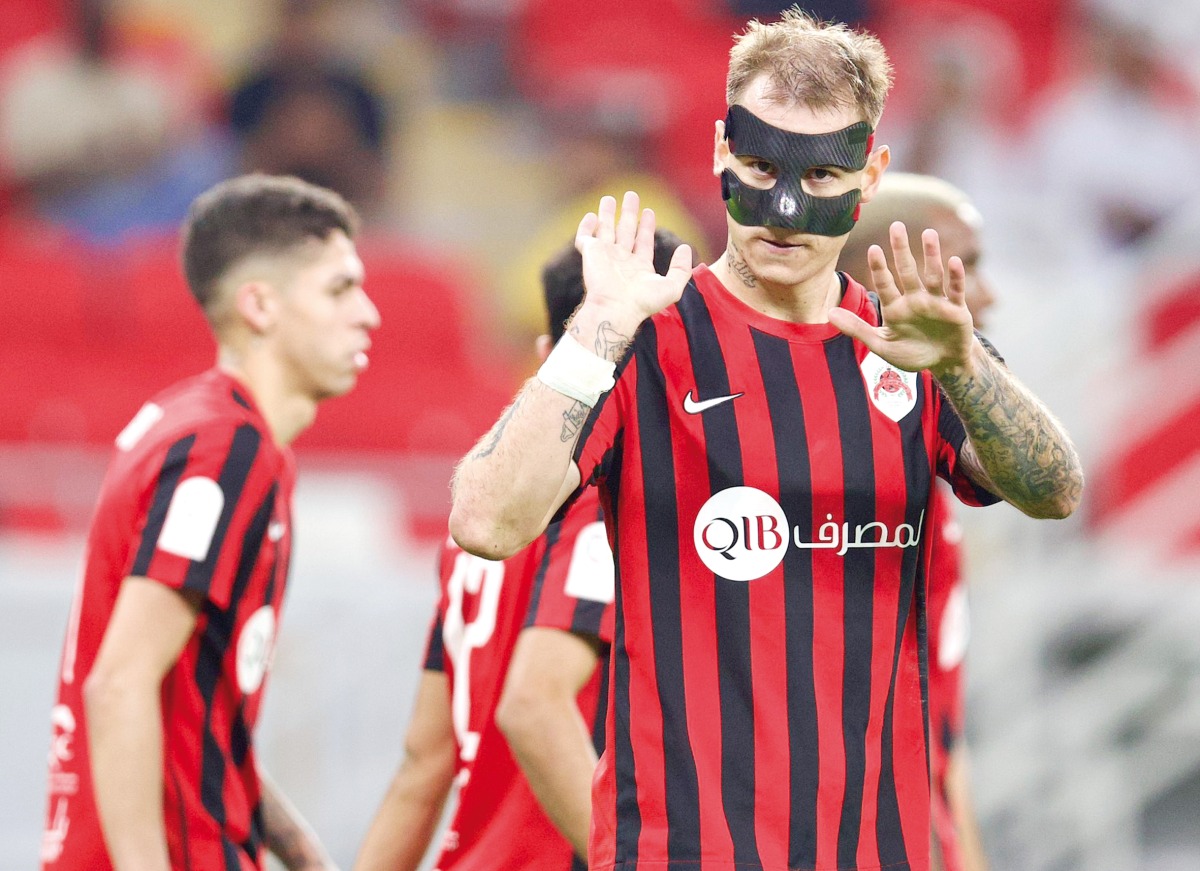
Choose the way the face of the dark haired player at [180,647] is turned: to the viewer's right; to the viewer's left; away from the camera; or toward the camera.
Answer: to the viewer's right

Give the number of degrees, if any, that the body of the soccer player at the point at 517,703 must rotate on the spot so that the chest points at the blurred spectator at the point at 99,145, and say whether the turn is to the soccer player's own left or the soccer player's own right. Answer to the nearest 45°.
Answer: approximately 90° to the soccer player's own left

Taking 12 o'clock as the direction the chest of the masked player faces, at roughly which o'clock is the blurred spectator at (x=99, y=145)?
The blurred spectator is roughly at 5 o'clock from the masked player.

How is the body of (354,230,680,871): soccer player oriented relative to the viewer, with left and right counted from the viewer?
facing away from the viewer and to the right of the viewer

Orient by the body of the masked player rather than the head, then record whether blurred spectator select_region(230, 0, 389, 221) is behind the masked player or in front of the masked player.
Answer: behind

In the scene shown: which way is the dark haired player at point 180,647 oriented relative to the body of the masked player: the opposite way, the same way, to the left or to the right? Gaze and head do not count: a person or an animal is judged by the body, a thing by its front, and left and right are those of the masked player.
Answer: to the left

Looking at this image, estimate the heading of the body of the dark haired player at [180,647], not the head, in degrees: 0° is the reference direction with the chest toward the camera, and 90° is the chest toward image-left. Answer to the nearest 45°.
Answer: approximately 270°

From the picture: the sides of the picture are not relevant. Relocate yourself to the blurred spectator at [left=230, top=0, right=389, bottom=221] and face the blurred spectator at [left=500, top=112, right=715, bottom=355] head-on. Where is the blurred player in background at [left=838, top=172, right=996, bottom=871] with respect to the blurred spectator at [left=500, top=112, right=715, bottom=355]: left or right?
right
